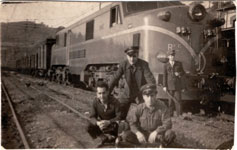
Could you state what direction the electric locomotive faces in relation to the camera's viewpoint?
facing the viewer and to the right of the viewer

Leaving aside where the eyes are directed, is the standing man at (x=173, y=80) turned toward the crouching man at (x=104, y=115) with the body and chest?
no

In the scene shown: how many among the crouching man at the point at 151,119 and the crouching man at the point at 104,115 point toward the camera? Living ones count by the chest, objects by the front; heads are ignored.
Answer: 2

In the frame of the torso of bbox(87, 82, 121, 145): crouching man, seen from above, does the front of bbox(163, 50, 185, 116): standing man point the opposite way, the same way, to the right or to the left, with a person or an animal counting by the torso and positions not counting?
the same way

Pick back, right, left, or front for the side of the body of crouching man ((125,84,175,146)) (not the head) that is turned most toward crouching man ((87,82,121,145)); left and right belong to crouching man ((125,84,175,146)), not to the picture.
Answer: right

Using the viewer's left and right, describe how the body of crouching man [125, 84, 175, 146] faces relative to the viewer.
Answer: facing the viewer

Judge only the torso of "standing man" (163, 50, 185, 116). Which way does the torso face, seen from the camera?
toward the camera

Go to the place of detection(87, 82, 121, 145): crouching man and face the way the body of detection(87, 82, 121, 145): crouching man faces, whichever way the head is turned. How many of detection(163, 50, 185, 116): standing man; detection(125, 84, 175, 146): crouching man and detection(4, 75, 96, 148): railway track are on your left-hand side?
2

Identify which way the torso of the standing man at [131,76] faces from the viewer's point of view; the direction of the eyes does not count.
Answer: toward the camera

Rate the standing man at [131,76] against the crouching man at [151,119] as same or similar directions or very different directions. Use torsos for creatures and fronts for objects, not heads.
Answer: same or similar directions
